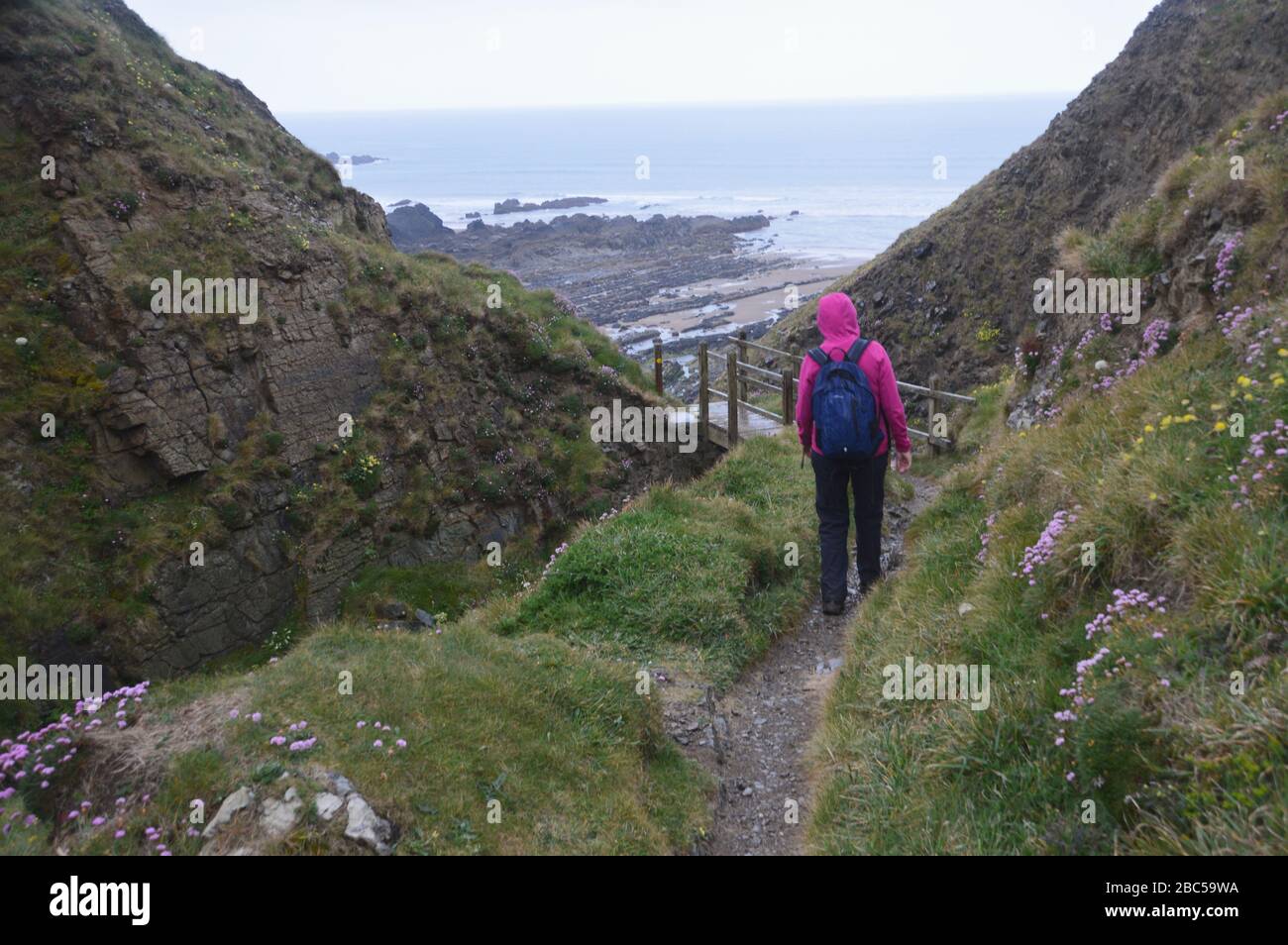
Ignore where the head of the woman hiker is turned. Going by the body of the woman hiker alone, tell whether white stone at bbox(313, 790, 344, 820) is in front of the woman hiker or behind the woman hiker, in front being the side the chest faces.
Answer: behind

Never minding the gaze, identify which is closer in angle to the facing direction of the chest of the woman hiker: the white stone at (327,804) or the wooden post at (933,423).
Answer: the wooden post

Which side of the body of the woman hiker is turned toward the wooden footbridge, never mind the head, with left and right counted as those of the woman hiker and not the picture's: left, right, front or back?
front

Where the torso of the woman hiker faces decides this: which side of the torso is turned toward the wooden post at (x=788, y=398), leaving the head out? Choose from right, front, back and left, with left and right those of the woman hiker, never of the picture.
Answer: front

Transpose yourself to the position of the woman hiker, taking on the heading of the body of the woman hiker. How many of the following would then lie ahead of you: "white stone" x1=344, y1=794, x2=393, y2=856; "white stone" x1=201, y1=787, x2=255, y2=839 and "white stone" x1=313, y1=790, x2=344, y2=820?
0

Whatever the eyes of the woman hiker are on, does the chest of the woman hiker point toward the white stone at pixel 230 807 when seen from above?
no

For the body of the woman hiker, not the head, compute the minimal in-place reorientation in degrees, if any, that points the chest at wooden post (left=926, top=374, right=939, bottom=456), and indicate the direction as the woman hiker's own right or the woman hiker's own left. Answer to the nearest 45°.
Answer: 0° — they already face it

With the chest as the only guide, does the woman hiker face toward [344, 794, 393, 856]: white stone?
no

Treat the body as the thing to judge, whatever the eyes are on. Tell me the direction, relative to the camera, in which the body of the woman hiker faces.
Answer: away from the camera
